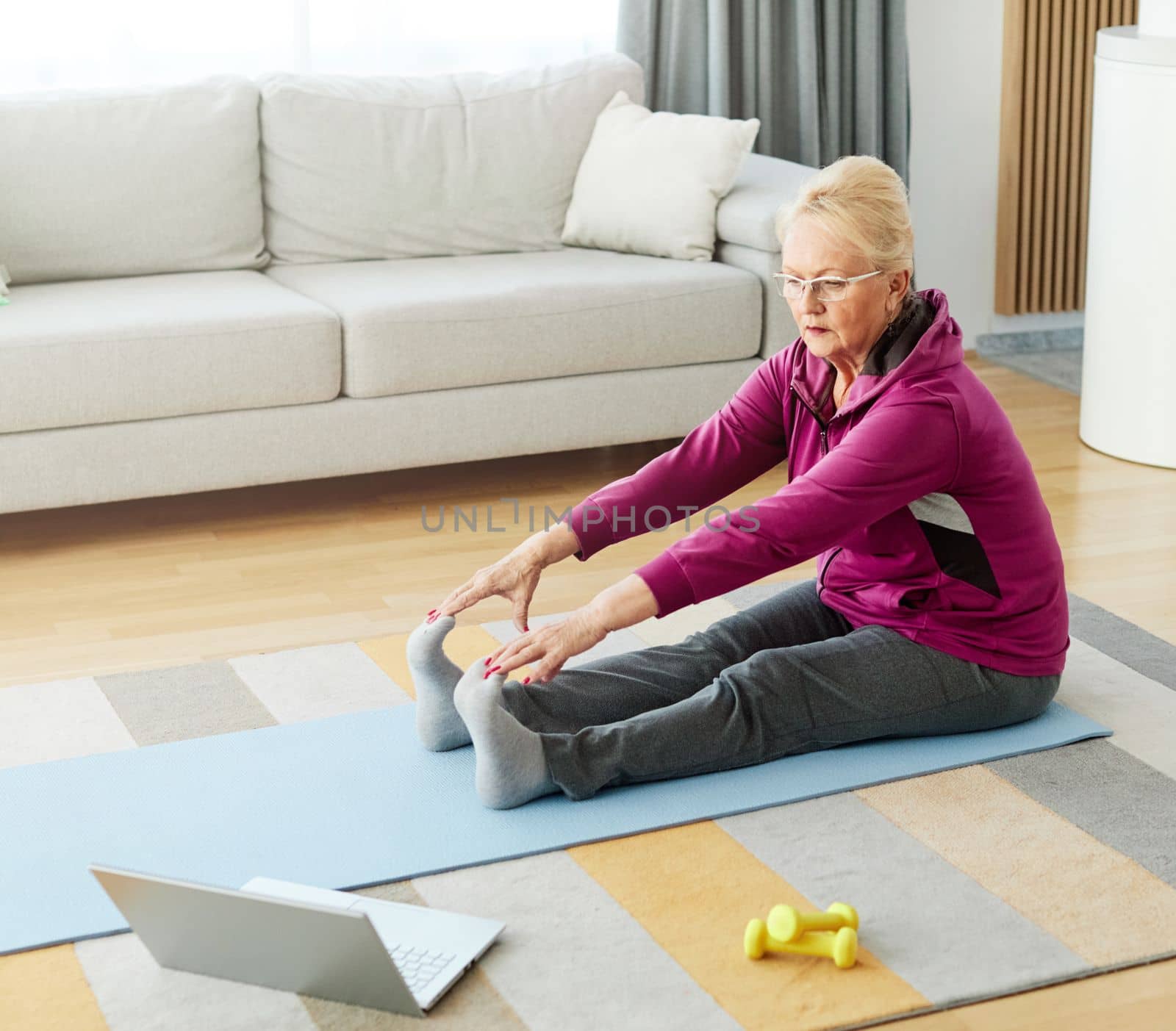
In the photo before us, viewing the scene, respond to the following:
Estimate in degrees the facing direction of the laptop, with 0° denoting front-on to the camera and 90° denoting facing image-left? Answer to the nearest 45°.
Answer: approximately 225°

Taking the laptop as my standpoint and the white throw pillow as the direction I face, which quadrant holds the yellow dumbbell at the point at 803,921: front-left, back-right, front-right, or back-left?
front-right

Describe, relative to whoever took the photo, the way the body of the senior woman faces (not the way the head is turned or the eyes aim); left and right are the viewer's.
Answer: facing the viewer and to the left of the viewer

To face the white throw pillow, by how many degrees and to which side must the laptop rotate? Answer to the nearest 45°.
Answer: approximately 45° to its left

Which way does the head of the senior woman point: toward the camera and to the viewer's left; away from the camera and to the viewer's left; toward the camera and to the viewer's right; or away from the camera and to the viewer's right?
toward the camera and to the viewer's left
